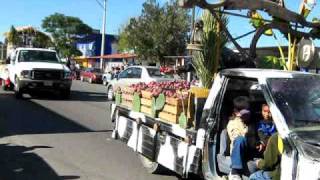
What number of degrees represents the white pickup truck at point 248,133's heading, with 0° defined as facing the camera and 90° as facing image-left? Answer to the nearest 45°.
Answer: approximately 315°

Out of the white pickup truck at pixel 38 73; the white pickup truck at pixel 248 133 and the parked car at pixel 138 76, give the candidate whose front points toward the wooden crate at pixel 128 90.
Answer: the white pickup truck at pixel 38 73

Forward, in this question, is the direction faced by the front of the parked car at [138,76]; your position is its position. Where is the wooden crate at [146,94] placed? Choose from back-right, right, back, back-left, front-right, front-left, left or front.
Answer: back-left

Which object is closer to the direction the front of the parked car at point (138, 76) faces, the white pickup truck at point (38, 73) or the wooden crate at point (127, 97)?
the white pickup truck

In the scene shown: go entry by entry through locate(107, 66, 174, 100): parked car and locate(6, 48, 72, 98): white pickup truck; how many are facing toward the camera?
1

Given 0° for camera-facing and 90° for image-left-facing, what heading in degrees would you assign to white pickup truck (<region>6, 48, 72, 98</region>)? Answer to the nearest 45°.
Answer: approximately 0°

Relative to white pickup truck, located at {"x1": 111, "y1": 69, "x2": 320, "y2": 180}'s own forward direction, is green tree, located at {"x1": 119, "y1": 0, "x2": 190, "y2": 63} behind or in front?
behind

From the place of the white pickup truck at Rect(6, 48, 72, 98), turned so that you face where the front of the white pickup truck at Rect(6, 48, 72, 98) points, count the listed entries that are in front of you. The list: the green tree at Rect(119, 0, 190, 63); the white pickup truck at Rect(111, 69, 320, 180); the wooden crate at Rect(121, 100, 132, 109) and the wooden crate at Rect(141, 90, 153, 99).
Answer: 3

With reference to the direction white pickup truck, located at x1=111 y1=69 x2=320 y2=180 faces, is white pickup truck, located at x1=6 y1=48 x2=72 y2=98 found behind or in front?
behind

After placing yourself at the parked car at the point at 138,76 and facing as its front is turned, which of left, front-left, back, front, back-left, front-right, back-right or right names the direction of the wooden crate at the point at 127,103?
back-left
